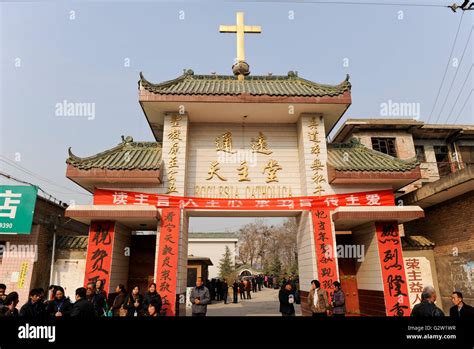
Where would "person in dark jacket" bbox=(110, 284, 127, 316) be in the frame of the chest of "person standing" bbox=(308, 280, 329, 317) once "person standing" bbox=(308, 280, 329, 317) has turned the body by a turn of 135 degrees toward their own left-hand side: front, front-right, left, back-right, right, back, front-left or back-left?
back

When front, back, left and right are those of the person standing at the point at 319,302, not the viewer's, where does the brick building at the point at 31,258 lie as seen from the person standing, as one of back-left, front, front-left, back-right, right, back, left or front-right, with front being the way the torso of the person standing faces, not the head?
front-right

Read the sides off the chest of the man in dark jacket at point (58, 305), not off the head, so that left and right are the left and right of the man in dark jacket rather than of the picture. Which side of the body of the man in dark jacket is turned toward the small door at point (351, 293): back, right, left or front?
left

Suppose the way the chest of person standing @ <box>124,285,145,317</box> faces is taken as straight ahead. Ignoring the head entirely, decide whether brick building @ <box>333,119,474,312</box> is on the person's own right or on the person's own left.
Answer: on the person's own left

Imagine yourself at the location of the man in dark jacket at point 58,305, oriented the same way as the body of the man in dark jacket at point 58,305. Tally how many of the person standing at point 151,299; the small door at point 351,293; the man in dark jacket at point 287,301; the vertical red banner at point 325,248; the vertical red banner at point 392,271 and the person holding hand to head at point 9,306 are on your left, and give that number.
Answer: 5

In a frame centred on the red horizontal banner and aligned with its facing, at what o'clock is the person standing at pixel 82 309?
The person standing is roughly at 1 o'clock from the red horizontal banner.

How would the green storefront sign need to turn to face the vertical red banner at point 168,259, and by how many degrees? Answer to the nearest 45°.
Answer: approximately 45° to its left

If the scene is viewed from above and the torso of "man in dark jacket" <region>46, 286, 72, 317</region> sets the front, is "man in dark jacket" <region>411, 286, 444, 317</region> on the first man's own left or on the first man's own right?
on the first man's own left
